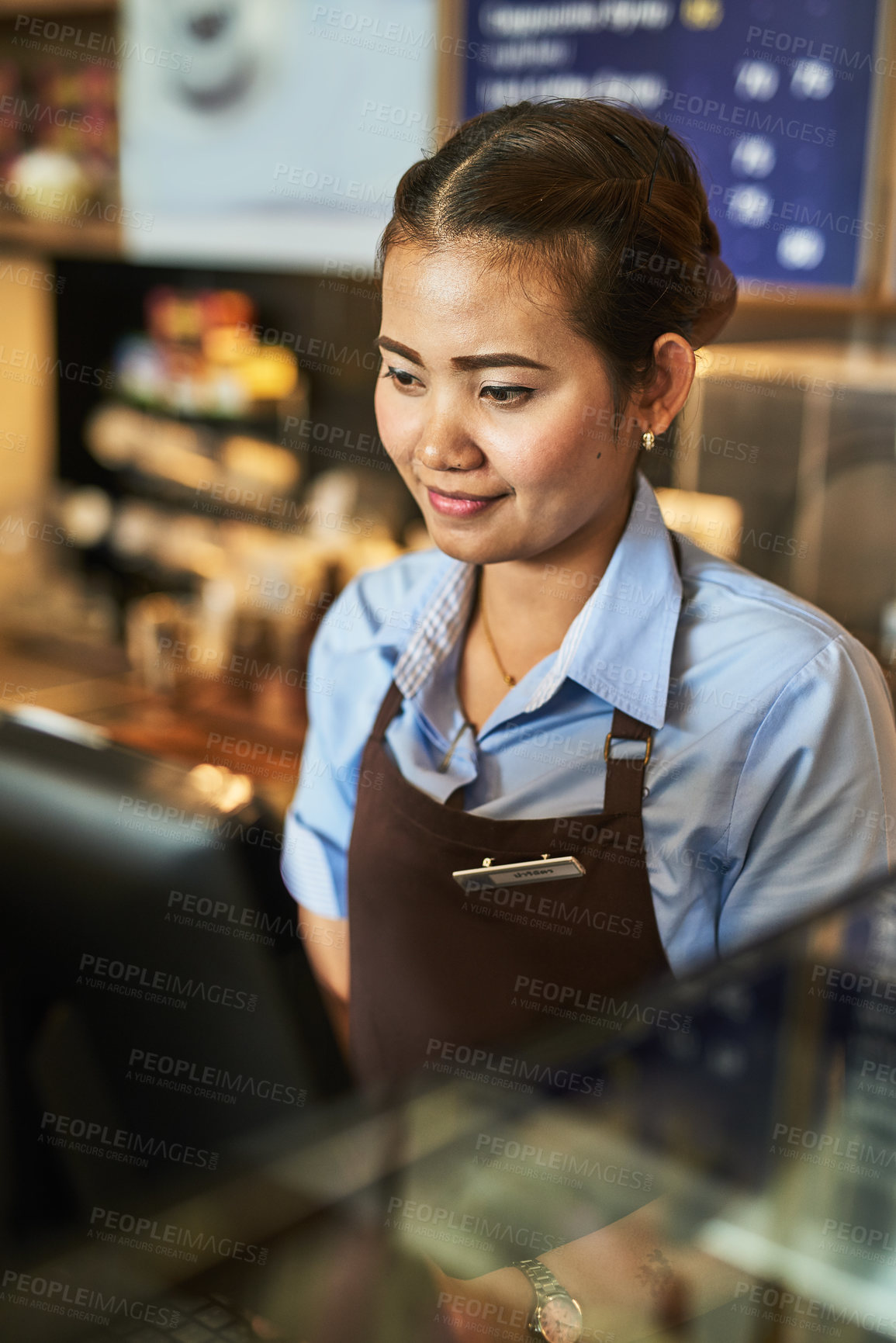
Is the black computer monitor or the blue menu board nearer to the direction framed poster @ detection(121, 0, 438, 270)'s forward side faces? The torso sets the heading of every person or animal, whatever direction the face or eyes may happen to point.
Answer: the black computer monitor

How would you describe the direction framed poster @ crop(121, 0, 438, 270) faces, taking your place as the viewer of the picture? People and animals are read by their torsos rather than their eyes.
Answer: facing the viewer

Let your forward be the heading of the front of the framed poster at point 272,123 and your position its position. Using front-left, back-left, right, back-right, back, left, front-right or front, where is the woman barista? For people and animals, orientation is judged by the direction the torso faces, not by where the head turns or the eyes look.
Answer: front

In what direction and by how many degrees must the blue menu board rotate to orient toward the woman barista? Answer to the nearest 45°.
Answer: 0° — it already faces them

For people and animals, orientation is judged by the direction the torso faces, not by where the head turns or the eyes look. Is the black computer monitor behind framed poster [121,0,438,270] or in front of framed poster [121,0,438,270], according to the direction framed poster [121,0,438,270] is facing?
in front

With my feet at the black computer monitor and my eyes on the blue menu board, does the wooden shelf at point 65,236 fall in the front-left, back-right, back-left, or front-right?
front-left

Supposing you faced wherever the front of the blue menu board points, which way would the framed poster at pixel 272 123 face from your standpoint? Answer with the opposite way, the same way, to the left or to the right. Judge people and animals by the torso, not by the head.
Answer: the same way

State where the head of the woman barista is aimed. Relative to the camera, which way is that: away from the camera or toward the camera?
toward the camera

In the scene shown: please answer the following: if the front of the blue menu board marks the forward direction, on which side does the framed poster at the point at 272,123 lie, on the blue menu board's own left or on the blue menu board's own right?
on the blue menu board's own right

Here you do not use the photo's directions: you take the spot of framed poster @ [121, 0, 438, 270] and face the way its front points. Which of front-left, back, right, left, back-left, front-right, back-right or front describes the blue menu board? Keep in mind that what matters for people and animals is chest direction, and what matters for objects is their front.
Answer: front-left

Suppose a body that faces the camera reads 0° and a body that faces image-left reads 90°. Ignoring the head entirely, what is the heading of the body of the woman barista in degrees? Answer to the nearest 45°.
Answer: approximately 45°

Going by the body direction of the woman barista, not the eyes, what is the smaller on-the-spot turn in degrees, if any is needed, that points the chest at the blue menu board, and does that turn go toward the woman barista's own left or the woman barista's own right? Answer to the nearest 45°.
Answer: approximately 135° to the woman barista's own right

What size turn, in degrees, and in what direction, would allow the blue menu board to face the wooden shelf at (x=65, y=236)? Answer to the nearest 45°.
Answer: approximately 135° to its right

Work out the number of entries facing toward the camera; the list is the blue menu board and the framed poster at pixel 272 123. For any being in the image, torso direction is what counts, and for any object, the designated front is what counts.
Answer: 2

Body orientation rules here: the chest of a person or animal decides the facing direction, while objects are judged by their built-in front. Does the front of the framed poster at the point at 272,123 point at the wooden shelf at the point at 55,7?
no

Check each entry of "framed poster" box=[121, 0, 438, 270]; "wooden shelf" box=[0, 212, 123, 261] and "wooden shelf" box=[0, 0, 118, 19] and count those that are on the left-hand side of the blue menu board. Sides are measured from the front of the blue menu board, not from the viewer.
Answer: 0
